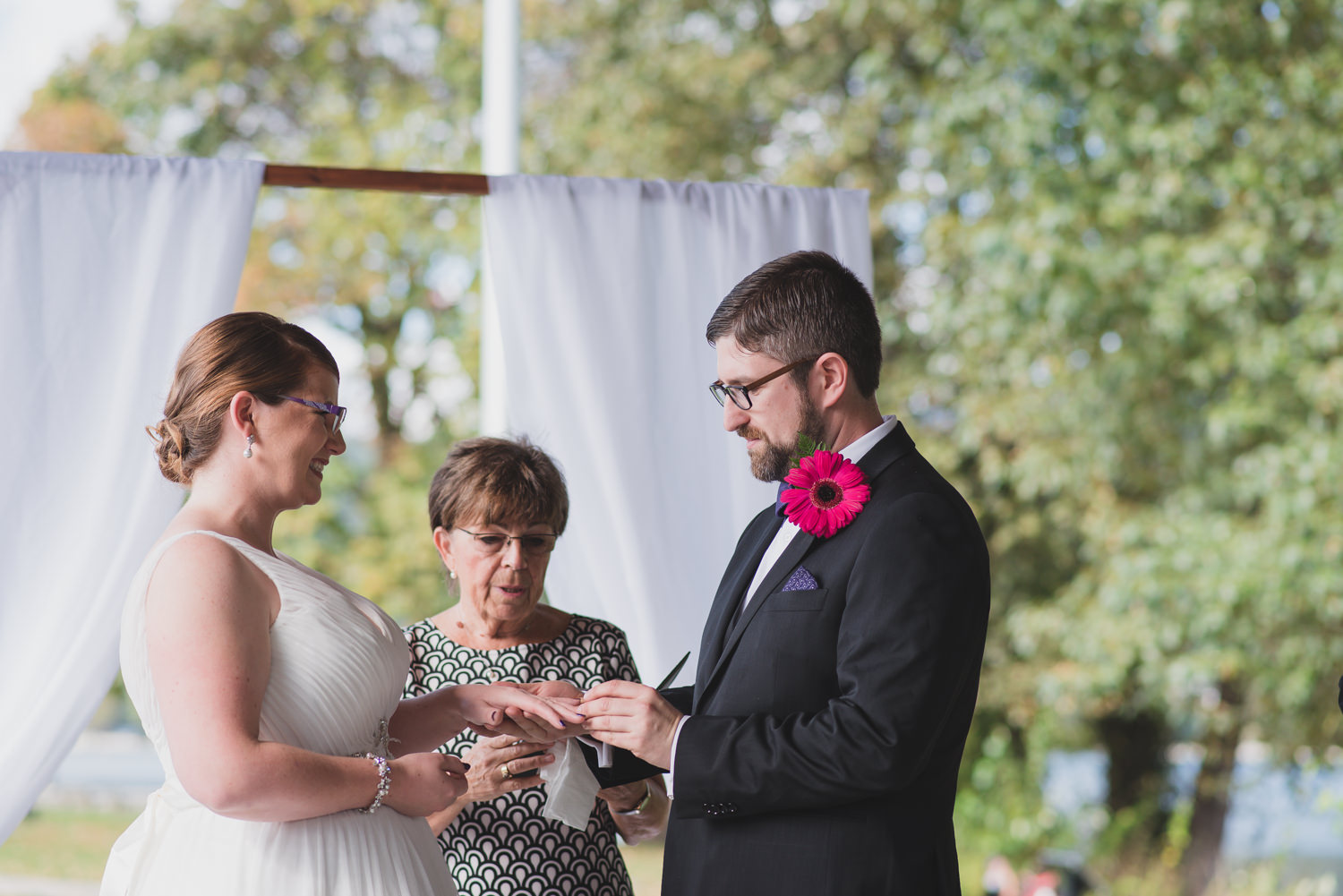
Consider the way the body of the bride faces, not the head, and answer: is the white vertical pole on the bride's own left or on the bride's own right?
on the bride's own left

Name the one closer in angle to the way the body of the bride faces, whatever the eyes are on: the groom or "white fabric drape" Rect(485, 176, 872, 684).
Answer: the groom

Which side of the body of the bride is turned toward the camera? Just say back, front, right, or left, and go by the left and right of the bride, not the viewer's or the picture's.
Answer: right

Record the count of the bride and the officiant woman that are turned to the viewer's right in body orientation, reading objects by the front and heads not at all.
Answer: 1

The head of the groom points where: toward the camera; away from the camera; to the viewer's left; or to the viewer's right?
to the viewer's left

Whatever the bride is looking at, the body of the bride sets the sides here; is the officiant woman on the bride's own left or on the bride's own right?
on the bride's own left

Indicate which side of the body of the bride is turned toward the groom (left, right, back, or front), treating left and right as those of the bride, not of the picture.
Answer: front

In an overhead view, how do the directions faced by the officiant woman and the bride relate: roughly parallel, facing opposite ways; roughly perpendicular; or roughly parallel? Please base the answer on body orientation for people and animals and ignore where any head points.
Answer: roughly perpendicular

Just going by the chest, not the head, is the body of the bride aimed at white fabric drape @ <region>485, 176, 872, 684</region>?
no

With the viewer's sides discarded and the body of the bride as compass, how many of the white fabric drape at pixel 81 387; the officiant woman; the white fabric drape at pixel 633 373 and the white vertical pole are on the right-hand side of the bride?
0

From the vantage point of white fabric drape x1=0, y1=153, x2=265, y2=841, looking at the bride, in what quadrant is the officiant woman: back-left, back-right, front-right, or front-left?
front-left

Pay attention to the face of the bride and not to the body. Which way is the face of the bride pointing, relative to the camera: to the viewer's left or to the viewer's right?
to the viewer's right

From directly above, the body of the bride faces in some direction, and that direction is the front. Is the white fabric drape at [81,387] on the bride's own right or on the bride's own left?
on the bride's own left

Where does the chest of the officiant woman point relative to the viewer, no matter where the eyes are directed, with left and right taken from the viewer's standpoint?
facing the viewer

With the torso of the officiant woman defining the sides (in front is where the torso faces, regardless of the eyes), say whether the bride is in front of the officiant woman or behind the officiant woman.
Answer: in front
